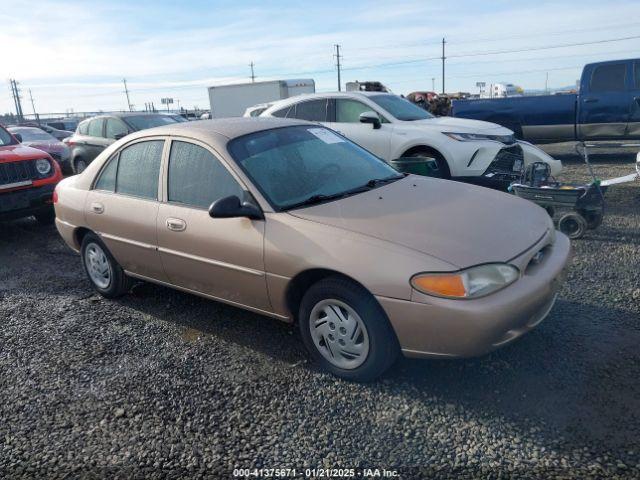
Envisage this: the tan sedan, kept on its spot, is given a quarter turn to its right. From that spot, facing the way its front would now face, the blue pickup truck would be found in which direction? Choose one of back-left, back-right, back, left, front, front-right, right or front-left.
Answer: back

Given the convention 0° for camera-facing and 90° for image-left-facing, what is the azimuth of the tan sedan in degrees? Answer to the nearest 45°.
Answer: approximately 315°

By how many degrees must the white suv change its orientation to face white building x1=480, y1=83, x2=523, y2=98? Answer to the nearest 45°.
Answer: approximately 135° to its left

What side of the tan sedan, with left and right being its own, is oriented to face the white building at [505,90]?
left

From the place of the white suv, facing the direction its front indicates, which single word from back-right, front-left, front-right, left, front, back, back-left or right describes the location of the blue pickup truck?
left

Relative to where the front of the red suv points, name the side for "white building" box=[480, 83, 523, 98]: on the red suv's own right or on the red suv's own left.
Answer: on the red suv's own left

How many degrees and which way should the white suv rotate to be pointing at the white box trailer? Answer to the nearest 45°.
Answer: approximately 180°

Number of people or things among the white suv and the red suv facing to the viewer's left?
0

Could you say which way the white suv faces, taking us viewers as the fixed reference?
facing the viewer and to the right of the viewer

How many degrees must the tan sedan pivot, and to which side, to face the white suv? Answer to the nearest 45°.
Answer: approximately 135° to its left

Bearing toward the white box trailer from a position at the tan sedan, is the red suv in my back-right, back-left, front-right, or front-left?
front-left

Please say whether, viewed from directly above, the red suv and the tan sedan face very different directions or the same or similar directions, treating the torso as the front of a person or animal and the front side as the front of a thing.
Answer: same or similar directions

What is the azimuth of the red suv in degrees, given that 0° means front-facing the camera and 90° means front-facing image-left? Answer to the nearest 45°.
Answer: approximately 315°
